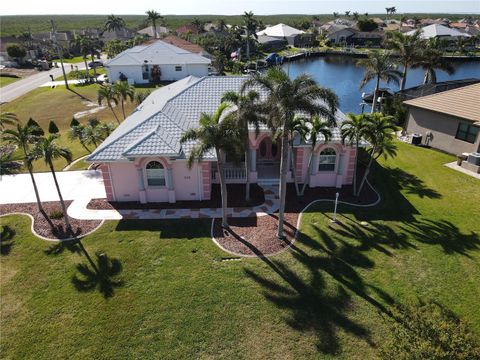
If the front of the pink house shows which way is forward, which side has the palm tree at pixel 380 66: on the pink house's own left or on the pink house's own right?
on the pink house's own left

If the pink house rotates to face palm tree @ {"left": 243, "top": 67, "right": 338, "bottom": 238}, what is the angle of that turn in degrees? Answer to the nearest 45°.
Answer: approximately 45° to its left

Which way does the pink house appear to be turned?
toward the camera

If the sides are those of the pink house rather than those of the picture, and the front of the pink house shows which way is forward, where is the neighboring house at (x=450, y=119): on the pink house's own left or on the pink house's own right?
on the pink house's own left

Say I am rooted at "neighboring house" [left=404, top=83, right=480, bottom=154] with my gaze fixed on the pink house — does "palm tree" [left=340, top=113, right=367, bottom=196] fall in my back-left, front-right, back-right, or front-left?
front-left

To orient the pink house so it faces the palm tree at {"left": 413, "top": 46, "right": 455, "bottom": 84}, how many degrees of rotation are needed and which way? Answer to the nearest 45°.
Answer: approximately 135° to its left

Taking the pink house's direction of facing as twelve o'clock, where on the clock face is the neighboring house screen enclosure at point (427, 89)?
The neighboring house screen enclosure is roughly at 8 o'clock from the pink house.

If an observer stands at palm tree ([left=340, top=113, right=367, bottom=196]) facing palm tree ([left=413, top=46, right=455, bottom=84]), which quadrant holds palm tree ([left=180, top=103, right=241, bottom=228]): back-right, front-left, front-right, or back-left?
back-left

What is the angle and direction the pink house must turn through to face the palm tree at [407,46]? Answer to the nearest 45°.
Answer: approximately 135° to its left

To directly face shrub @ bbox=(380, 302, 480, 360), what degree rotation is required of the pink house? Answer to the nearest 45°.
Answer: approximately 45° to its left

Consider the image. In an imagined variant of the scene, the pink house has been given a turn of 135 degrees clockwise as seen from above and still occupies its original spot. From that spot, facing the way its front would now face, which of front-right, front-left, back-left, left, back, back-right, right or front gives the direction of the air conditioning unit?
back-right

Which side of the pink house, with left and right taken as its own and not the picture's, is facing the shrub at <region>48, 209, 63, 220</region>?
right

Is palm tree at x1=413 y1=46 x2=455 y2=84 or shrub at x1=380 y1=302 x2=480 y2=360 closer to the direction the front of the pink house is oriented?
the shrub
